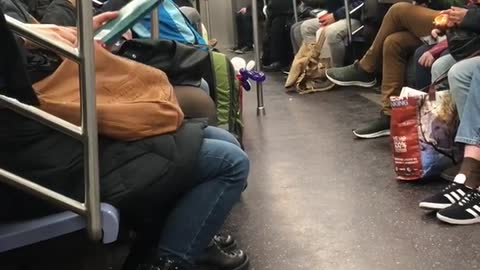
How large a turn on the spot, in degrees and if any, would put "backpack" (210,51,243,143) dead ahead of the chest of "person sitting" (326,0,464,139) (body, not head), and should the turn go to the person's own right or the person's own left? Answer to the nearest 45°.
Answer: approximately 45° to the person's own left

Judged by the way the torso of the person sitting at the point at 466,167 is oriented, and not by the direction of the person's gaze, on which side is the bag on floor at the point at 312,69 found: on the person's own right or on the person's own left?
on the person's own right

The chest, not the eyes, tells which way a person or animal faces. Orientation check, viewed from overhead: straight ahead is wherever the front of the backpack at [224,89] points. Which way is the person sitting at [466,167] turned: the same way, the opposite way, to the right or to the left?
the opposite way

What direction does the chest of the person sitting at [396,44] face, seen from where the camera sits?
to the viewer's left

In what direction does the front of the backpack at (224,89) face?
to the viewer's right

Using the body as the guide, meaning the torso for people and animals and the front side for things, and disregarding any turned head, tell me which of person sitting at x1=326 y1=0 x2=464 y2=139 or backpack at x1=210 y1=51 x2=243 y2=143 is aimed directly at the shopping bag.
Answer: the backpack

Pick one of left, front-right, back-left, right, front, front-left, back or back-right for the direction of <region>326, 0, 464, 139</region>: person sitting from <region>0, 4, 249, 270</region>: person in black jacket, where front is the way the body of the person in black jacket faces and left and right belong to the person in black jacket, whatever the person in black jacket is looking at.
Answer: front-left

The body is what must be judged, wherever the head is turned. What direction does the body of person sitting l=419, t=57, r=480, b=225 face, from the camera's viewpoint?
to the viewer's left

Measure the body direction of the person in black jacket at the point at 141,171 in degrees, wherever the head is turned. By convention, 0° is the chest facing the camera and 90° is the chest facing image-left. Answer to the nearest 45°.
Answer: approximately 270°

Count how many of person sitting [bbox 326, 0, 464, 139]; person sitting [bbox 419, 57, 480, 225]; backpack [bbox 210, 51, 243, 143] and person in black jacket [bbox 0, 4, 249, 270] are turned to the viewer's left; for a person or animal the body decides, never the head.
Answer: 2

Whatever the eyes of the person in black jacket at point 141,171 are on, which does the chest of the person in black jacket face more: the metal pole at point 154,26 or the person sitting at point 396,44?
the person sitting
